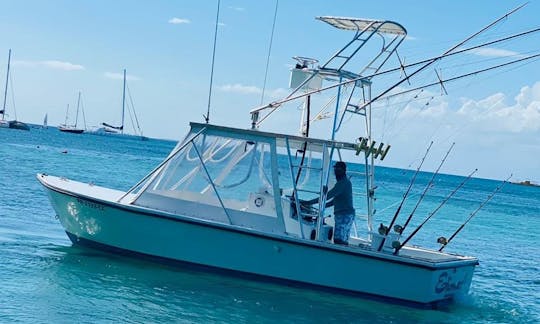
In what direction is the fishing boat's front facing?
to the viewer's left

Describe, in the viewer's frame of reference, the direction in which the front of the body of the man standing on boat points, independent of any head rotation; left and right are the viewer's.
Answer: facing to the left of the viewer
